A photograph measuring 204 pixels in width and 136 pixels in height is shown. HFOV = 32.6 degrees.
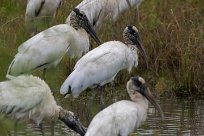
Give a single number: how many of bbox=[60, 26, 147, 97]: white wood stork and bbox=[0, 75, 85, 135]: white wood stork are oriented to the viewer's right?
2

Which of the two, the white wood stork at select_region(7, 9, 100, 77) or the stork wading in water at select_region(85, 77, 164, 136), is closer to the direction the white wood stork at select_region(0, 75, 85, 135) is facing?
the stork wading in water

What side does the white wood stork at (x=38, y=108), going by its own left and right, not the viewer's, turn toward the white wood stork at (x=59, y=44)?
left

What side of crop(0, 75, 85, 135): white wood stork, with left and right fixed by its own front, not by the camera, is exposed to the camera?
right

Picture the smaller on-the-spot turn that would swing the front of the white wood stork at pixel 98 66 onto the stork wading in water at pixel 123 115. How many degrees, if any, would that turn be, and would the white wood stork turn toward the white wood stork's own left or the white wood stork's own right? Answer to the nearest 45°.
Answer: approximately 90° to the white wood stork's own right

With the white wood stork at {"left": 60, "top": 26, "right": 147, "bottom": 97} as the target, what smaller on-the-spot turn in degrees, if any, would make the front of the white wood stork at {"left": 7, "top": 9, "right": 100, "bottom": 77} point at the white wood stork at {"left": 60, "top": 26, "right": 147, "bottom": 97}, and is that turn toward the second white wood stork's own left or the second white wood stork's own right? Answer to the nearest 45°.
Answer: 0° — it already faces it

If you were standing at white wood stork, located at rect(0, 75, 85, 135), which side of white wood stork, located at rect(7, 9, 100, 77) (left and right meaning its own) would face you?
right

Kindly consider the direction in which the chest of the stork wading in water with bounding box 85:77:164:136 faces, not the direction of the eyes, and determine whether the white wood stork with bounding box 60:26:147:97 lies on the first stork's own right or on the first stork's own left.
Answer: on the first stork's own left

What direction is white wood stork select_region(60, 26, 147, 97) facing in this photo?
to the viewer's right

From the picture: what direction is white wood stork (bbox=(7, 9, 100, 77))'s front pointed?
to the viewer's right

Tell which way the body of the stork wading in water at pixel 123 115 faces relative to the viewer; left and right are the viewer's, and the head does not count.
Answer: facing to the right of the viewer

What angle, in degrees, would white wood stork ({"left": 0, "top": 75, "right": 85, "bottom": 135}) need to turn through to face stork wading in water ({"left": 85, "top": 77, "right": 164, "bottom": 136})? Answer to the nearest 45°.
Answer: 0° — it already faces it

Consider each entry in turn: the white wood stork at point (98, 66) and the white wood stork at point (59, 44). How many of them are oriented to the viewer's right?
2
